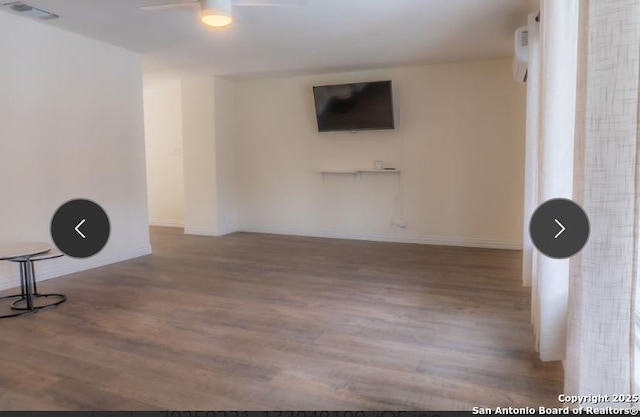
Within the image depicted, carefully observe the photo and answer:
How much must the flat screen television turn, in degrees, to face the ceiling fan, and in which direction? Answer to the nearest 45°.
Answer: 0° — it already faces it

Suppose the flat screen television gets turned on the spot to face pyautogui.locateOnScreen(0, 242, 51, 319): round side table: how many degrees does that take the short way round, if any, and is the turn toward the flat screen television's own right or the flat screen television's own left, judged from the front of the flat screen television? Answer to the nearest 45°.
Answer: approximately 45° to the flat screen television's own right

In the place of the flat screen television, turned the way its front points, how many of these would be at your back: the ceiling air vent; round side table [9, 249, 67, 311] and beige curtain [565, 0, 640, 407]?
0

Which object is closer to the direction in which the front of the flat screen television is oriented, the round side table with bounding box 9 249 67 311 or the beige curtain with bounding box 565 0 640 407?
the beige curtain

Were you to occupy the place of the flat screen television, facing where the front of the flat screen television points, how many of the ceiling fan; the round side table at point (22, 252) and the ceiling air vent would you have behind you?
0

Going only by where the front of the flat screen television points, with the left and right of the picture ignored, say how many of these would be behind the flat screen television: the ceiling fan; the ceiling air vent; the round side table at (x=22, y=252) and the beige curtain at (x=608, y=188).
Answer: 0

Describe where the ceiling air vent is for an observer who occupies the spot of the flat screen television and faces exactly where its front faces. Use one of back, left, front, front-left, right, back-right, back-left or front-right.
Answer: front-right

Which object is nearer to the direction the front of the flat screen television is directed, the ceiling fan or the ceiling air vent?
the ceiling fan

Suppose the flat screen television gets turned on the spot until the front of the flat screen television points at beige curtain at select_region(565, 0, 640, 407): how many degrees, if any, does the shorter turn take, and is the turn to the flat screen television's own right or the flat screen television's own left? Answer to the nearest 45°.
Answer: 0° — it already faces it
